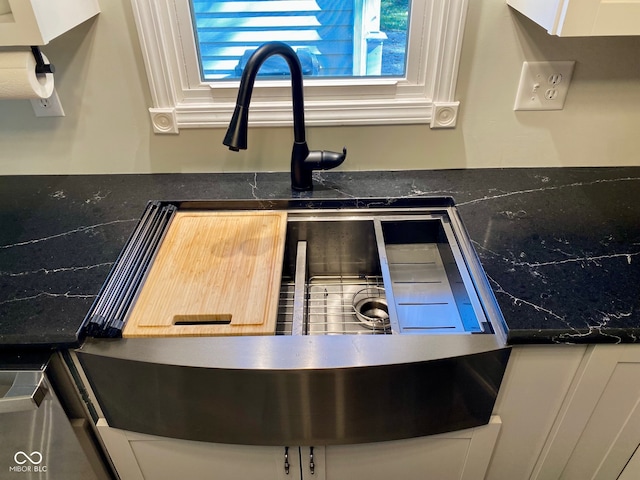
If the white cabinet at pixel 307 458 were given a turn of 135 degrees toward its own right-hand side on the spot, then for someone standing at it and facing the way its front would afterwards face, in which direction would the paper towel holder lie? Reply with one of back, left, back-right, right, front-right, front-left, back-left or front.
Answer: front

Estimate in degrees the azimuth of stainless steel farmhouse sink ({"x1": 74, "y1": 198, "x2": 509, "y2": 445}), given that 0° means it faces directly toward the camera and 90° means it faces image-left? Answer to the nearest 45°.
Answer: approximately 0°

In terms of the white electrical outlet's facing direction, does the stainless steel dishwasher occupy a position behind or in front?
in front

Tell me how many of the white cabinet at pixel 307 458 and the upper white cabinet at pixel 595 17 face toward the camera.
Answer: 2

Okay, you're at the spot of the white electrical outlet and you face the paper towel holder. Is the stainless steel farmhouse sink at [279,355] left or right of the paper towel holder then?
left

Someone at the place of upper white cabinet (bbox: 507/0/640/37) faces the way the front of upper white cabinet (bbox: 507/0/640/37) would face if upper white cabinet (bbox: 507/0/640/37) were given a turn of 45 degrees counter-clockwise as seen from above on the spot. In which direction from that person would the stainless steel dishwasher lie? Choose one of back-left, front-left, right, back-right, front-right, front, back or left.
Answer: right

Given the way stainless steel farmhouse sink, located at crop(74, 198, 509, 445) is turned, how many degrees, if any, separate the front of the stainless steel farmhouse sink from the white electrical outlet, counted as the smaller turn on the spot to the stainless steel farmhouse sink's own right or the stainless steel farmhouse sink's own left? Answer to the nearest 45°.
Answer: approximately 135° to the stainless steel farmhouse sink's own left

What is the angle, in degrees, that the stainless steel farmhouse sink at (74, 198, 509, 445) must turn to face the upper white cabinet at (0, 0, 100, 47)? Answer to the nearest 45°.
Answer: approximately 135° to its right

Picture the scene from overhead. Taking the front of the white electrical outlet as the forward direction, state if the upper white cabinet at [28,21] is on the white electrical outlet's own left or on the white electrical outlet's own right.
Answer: on the white electrical outlet's own right
